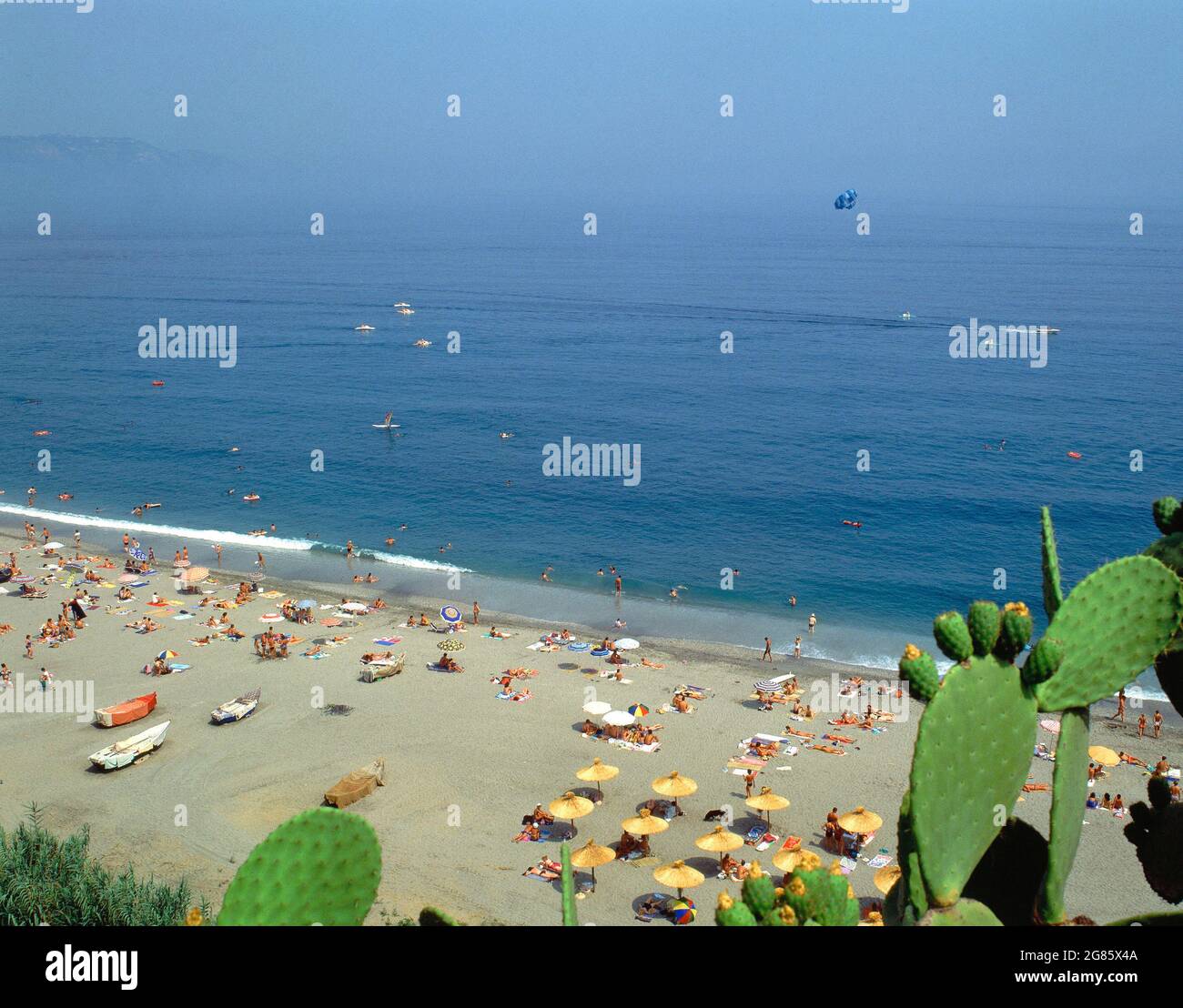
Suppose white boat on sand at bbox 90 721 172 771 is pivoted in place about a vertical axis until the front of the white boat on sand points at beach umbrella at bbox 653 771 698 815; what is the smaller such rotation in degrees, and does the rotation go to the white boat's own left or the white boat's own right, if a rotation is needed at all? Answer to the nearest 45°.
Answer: approximately 90° to the white boat's own right

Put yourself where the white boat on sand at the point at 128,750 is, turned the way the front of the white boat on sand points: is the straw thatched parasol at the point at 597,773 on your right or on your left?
on your right

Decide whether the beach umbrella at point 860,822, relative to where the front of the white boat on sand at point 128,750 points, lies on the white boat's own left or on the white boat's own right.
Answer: on the white boat's own right

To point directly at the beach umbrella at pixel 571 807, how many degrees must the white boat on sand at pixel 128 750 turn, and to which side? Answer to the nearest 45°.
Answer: approximately 90° to its right

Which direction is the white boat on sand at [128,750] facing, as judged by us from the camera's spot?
facing away from the viewer and to the right of the viewer

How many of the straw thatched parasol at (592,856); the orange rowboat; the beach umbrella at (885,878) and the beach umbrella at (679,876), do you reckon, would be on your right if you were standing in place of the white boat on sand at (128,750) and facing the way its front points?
3

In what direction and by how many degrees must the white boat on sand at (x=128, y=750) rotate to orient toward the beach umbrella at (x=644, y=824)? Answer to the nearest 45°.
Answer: approximately 90° to its right

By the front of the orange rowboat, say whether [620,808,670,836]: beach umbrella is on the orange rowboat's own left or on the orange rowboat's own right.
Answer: on the orange rowboat's own right

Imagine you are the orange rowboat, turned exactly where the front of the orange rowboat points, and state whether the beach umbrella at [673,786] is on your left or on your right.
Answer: on your right

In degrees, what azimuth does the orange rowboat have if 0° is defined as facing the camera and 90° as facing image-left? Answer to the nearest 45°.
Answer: approximately 225°

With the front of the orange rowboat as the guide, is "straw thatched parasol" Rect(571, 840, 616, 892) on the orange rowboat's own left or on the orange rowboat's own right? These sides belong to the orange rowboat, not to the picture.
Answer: on the orange rowboat's own right

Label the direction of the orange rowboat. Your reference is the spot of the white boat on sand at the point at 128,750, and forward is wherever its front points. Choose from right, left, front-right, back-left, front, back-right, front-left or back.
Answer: front-left

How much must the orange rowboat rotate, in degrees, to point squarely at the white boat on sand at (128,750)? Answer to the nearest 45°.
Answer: approximately 135° to its right

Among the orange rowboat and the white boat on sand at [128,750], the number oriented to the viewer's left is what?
0

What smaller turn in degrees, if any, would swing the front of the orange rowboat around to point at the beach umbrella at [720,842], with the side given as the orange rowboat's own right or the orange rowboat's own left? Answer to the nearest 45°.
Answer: approximately 90° to the orange rowboat's own right

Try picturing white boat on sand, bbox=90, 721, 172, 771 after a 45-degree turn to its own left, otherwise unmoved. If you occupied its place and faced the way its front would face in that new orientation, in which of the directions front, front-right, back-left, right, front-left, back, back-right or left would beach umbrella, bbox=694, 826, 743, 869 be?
back-right
